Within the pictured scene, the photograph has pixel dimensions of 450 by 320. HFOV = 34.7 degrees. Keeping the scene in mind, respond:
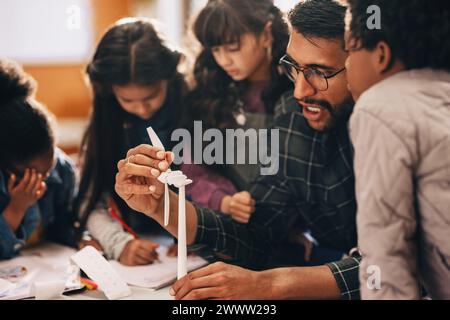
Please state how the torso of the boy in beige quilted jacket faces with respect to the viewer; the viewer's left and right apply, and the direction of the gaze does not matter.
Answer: facing away from the viewer and to the left of the viewer

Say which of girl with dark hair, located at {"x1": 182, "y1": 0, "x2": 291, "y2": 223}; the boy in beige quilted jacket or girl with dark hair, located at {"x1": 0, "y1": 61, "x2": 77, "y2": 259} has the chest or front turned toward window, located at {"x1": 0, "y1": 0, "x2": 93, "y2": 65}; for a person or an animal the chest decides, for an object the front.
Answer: the boy in beige quilted jacket

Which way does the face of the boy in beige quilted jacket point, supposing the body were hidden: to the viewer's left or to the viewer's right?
to the viewer's left

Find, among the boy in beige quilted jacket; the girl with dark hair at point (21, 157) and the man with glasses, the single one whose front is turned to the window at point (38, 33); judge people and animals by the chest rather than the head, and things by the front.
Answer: the boy in beige quilted jacket

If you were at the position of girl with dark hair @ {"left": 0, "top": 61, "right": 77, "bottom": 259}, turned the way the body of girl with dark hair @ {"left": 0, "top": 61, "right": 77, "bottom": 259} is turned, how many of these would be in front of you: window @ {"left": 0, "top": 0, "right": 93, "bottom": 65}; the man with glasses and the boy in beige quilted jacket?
2

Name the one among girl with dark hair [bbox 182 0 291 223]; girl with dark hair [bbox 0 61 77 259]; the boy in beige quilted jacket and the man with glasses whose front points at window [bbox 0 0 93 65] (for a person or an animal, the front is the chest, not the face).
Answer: the boy in beige quilted jacket
